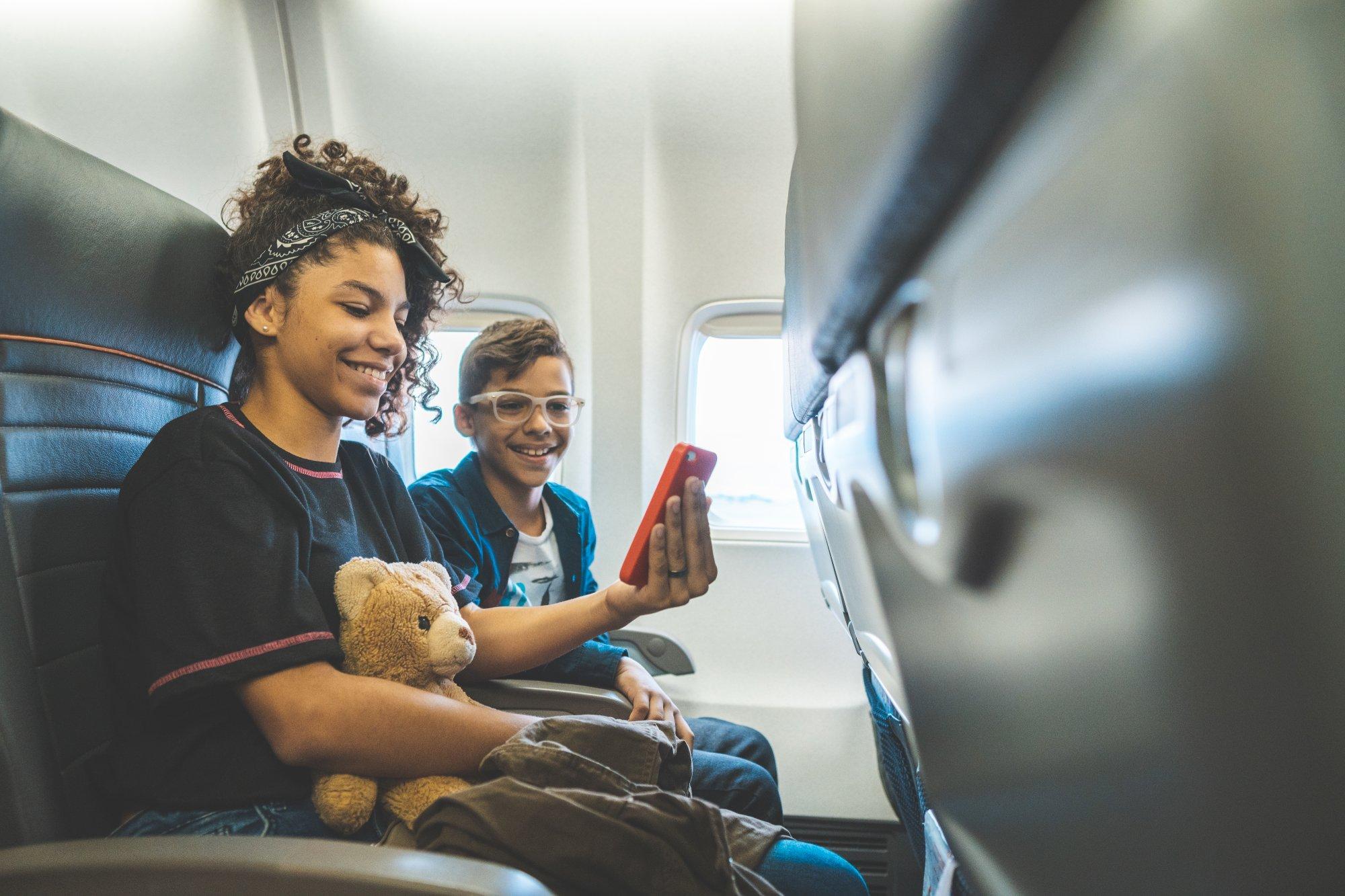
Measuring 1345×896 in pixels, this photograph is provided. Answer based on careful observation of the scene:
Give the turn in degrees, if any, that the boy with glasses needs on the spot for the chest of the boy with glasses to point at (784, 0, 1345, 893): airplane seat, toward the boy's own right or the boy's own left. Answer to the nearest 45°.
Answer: approximately 45° to the boy's own right

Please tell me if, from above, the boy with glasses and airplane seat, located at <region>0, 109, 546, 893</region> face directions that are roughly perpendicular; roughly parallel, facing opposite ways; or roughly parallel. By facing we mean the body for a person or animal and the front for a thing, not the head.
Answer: roughly parallel

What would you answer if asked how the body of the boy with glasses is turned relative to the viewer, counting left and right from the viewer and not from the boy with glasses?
facing the viewer and to the right of the viewer

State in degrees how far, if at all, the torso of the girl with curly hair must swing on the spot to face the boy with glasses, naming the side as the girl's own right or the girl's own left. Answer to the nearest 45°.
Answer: approximately 135° to the girl's own left

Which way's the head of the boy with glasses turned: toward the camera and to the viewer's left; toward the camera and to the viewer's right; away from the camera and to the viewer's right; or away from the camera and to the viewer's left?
toward the camera and to the viewer's right

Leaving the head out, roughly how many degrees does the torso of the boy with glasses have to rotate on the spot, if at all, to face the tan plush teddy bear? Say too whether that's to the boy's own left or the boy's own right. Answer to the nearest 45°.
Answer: approximately 45° to the boy's own right

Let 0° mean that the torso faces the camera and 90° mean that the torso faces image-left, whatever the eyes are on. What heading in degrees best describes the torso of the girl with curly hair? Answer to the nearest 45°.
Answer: approximately 315°

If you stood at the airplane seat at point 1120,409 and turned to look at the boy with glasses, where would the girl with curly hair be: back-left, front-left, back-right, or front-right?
front-left

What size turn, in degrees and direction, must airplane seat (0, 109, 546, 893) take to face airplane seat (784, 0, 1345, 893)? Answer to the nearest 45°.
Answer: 0° — it already faces it

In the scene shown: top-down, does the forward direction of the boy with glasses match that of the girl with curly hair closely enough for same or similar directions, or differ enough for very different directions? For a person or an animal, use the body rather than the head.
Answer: same or similar directions
